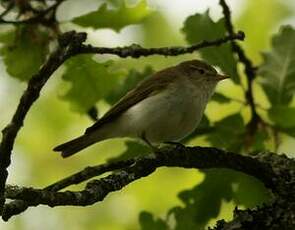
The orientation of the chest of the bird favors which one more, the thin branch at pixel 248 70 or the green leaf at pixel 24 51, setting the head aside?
the thin branch

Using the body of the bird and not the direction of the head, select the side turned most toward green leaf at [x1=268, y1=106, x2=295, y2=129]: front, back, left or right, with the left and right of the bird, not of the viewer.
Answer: front

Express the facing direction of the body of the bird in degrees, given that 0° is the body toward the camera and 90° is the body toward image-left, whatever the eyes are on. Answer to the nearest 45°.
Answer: approximately 270°
